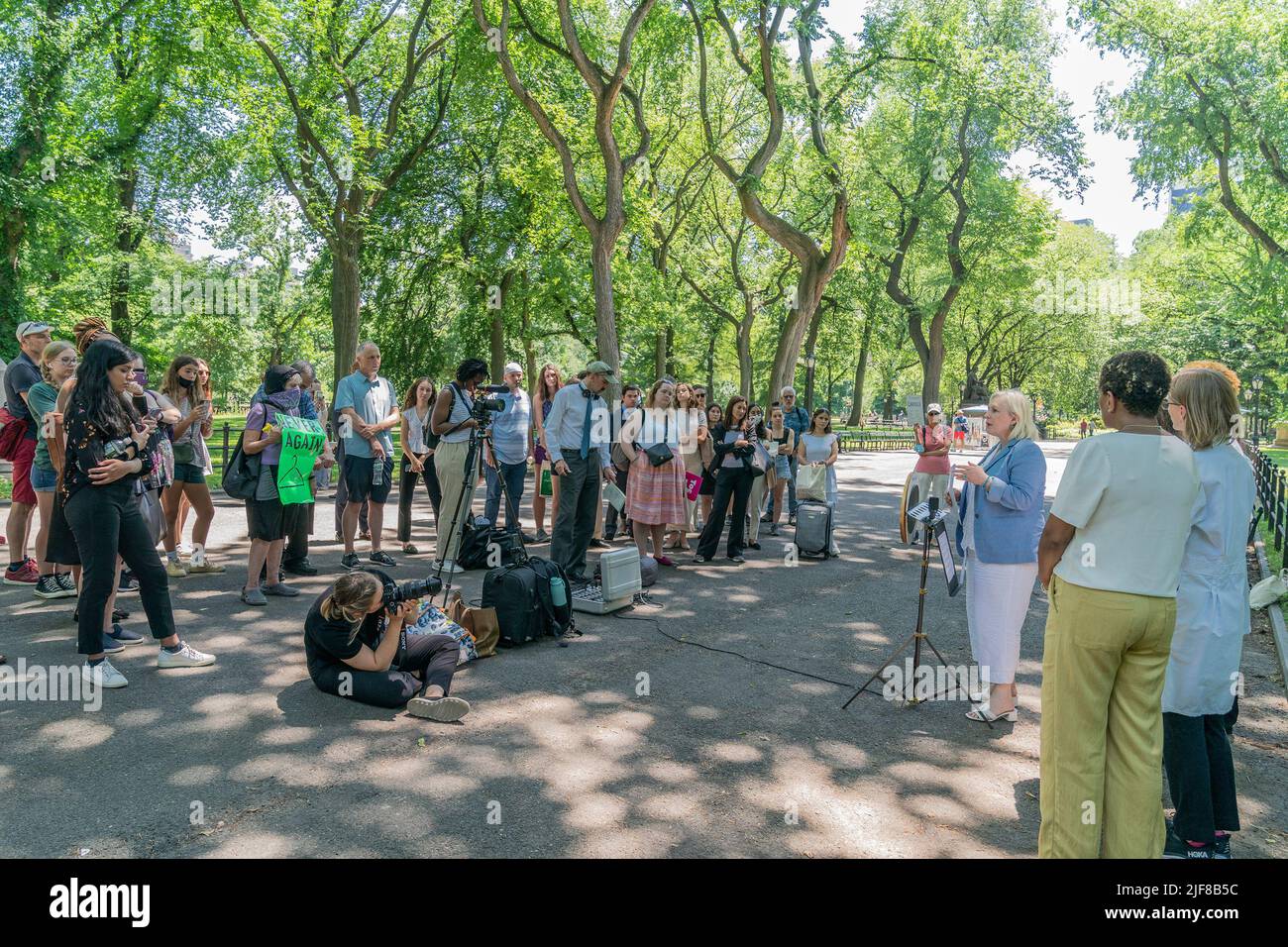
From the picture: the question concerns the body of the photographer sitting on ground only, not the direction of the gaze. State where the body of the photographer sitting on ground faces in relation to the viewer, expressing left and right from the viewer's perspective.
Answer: facing to the right of the viewer

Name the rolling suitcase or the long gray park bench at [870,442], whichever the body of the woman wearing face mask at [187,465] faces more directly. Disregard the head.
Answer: the rolling suitcase

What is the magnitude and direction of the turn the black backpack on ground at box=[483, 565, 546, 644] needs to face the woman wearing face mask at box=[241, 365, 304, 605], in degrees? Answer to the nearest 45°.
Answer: approximately 90° to its right

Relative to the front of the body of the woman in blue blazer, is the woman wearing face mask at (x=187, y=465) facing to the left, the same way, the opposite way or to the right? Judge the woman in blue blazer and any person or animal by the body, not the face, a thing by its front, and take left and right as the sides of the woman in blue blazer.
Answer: the opposite way

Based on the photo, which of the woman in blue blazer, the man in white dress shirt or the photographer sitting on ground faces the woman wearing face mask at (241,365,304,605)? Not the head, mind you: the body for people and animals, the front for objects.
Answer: the woman in blue blazer

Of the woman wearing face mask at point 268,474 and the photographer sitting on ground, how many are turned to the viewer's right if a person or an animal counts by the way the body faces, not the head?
2

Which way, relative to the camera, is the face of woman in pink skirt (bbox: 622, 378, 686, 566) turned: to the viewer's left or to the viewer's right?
to the viewer's right

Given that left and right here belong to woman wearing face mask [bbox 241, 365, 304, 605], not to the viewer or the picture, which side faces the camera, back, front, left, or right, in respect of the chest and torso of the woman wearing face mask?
right

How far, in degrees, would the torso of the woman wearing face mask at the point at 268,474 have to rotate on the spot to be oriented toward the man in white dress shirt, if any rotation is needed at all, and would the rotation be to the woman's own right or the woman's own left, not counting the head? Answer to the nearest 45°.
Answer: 0° — they already face them

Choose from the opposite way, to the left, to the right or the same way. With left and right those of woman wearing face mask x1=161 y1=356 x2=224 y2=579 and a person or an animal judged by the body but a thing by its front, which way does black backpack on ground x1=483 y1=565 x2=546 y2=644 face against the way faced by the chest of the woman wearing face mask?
to the right

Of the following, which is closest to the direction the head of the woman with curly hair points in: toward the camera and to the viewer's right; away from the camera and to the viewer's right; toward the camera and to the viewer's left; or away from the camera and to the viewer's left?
away from the camera and to the viewer's left

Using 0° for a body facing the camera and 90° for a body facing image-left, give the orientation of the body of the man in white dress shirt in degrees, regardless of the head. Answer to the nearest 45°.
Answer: approximately 315°

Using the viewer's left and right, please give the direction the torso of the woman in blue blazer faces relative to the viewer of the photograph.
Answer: facing to the left of the viewer
